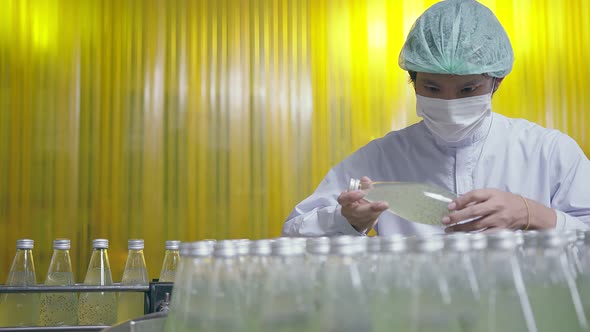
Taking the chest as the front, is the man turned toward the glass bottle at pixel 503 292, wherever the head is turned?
yes

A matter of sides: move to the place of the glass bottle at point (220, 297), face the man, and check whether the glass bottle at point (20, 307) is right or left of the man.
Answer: left

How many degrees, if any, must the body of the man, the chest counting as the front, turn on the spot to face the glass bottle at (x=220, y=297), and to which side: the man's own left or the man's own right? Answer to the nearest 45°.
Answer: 0° — they already face it

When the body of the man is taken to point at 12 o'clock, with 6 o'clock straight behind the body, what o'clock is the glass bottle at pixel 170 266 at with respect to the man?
The glass bottle is roughly at 3 o'clock from the man.

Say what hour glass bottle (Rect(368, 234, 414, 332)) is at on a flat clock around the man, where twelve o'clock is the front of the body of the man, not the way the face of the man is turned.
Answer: The glass bottle is roughly at 12 o'clock from the man.

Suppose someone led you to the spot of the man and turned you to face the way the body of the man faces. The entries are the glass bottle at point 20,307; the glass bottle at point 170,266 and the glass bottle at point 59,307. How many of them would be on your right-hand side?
3

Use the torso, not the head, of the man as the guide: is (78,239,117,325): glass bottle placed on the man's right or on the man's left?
on the man's right

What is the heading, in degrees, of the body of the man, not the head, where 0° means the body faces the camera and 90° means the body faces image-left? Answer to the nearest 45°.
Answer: approximately 0°
